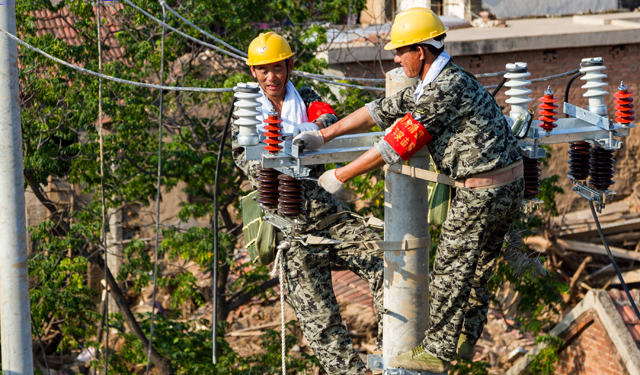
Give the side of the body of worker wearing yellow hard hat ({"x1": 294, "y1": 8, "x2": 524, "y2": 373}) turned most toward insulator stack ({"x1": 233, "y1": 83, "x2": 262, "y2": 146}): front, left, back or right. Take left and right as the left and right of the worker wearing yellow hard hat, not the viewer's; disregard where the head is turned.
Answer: front

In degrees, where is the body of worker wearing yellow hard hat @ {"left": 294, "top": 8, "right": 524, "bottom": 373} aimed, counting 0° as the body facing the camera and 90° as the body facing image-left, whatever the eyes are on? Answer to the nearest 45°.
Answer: approximately 90°

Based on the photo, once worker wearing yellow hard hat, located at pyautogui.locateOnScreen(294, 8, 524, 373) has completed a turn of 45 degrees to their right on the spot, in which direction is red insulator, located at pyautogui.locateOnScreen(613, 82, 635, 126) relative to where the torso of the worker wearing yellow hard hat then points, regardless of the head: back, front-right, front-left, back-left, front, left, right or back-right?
right

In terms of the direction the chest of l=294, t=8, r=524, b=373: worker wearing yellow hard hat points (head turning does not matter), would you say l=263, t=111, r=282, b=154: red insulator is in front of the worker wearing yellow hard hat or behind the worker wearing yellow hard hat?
in front

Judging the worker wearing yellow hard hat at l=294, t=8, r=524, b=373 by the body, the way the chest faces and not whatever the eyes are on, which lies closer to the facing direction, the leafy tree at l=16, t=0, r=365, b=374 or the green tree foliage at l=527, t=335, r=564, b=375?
the leafy tree

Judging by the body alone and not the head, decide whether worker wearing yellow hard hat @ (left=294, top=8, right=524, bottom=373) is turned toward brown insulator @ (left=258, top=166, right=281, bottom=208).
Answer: yes

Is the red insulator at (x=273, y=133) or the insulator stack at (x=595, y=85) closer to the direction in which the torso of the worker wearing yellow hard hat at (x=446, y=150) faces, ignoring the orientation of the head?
the red insulator

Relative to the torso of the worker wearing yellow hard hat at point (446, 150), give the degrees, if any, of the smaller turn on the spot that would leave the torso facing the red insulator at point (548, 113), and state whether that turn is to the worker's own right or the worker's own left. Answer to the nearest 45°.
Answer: approximately 135° to the worker's own right

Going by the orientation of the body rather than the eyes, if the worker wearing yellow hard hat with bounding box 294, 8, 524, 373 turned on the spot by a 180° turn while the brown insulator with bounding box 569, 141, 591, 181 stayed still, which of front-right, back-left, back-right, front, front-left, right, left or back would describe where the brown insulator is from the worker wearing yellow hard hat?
front-left

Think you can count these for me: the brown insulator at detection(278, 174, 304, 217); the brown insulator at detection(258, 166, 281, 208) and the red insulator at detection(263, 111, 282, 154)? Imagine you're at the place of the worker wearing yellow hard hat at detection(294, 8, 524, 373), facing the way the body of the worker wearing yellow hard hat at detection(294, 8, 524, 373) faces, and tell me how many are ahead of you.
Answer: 3

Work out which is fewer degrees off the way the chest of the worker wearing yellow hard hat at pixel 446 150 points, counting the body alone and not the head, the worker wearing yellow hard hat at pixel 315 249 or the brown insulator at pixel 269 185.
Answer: the brown insulator

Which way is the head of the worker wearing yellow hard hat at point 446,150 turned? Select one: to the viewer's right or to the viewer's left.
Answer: to the viewer's left

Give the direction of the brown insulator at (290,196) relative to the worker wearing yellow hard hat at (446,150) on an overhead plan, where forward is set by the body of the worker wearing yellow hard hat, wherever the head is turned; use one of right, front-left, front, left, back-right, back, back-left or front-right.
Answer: front

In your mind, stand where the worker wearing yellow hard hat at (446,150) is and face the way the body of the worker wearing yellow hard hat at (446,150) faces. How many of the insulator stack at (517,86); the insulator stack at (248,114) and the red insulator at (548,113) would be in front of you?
1
